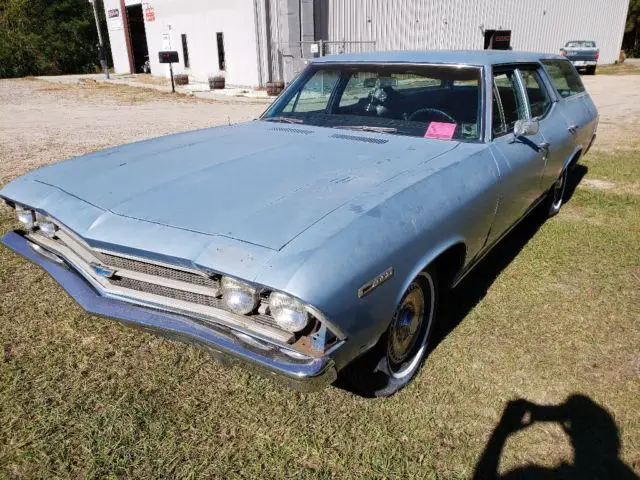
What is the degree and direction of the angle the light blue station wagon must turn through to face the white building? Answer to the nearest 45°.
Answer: approximately 135° to its right

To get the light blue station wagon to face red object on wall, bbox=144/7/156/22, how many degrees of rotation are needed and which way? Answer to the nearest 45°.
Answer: approximately 135° to its right

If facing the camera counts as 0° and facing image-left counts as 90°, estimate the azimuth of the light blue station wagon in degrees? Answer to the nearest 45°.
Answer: approximately 45°
